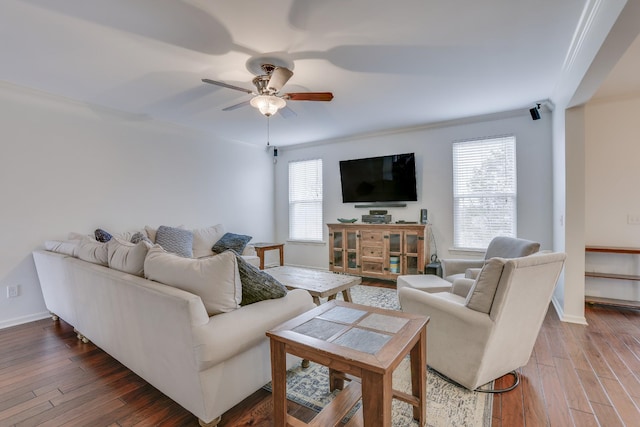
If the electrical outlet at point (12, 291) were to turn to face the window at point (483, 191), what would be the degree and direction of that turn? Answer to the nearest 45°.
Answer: approximately 45° to its left

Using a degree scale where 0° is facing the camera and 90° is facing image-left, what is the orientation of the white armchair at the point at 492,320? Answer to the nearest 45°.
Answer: approximately 135°

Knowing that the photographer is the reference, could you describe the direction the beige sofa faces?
facing away from the viewer and to the right of the viewer

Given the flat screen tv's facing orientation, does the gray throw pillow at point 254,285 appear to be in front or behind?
in front

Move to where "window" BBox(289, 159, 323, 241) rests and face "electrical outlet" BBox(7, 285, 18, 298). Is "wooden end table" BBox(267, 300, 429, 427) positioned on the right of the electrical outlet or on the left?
left

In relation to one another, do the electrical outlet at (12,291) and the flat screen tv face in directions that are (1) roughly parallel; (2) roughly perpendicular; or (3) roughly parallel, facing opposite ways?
roughly perpendicular

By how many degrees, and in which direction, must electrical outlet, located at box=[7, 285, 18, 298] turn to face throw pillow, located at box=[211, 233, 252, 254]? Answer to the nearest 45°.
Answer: approximately 90° to its left

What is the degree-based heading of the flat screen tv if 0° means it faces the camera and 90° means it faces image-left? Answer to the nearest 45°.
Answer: approximately 45°

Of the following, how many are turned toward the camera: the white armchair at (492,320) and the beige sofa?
0

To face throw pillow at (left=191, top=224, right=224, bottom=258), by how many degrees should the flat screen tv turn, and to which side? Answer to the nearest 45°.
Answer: approximately 45° to its right

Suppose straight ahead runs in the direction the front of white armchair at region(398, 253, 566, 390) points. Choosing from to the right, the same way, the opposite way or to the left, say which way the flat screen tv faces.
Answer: to the left

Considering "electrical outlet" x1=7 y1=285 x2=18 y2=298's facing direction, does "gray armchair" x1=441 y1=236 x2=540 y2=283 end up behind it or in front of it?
in front
